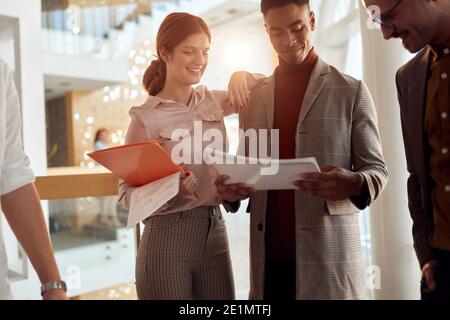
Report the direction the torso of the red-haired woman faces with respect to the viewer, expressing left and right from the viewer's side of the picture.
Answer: facing the viewer and to the right of the viewer

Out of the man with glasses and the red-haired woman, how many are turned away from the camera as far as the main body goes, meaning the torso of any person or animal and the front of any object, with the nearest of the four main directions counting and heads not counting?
0

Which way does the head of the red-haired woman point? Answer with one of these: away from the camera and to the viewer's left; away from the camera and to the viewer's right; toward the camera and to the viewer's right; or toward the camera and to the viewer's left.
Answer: toward the camera and to the viewer's right

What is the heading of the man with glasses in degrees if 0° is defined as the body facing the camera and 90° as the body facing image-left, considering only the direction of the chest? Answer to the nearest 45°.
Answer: approximately 45°

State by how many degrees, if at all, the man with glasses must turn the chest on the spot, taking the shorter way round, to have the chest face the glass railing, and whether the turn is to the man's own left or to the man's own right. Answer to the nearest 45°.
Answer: approximately 45° to the man's own right

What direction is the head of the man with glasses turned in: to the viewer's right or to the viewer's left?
to the viewer's left
